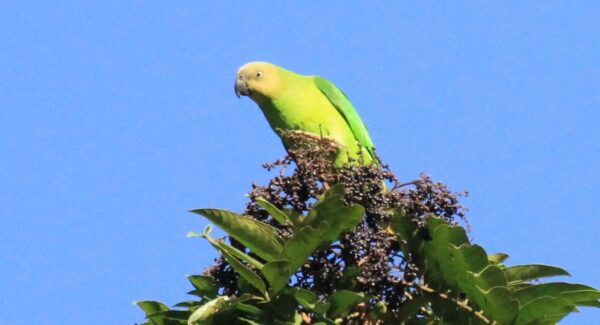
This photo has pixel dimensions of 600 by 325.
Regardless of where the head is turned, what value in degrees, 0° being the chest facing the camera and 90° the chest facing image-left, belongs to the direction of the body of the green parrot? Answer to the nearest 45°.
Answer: approximately 90°
